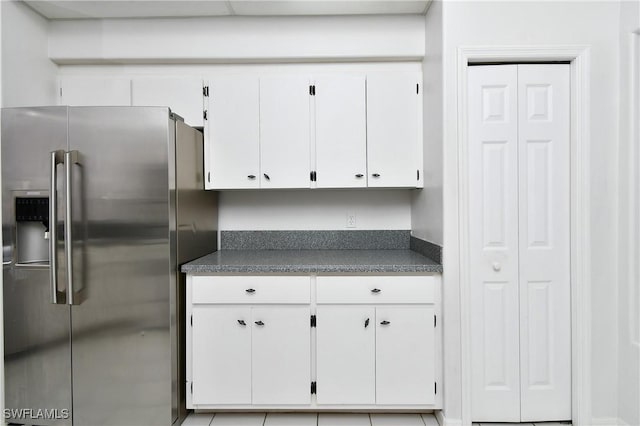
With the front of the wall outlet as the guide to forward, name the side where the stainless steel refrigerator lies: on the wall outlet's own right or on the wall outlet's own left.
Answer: on the wall outlet's own right

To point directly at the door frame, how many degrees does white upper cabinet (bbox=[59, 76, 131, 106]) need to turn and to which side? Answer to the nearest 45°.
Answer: approximately 45° to its left

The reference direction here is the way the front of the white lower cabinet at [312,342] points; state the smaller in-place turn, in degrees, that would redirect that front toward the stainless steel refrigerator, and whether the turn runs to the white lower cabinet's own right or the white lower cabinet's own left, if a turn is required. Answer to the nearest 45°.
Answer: approximately 90° to the white lower cabinet's own right

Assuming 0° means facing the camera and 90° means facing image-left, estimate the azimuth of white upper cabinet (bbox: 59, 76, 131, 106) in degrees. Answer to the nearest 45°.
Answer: approximately 0°

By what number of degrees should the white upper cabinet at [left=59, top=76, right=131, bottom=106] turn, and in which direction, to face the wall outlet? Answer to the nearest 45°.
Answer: approximately 90° to its left
